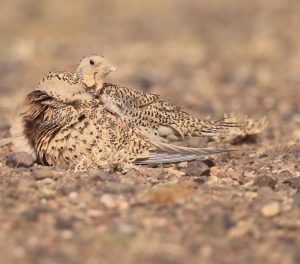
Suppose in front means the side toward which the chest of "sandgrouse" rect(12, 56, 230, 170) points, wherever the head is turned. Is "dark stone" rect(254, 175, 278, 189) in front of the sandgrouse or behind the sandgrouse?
behind

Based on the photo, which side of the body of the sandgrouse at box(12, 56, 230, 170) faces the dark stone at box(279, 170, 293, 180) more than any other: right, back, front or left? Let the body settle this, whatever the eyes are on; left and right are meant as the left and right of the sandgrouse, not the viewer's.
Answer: back

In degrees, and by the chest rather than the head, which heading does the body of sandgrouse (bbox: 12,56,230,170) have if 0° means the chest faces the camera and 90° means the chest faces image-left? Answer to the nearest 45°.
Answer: approximately 90°

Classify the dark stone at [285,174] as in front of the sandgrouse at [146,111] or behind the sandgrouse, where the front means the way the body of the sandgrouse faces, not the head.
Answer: behind

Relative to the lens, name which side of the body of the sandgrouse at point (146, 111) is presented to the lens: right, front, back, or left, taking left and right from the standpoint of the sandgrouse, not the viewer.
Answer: left

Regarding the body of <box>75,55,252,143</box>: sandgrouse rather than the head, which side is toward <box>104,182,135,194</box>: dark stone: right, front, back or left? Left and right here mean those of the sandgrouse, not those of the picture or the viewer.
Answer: left
